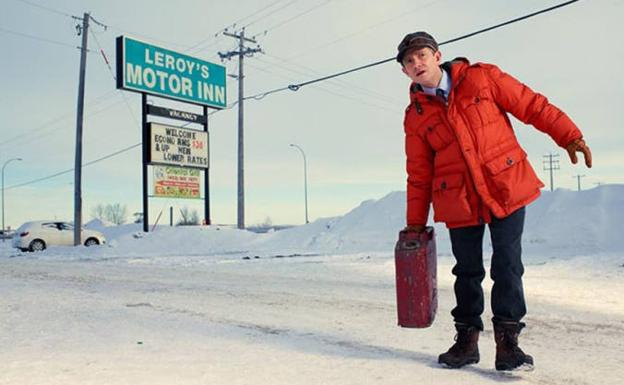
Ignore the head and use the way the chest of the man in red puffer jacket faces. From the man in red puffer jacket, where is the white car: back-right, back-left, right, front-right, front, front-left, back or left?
back-right

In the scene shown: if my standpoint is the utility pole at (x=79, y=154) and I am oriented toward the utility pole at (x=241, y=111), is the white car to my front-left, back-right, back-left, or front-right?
back-left

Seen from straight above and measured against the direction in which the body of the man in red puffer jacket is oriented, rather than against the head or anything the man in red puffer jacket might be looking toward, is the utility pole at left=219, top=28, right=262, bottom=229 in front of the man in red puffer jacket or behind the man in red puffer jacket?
behind

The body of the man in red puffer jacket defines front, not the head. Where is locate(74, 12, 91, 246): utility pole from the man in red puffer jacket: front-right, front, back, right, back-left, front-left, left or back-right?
back-right
